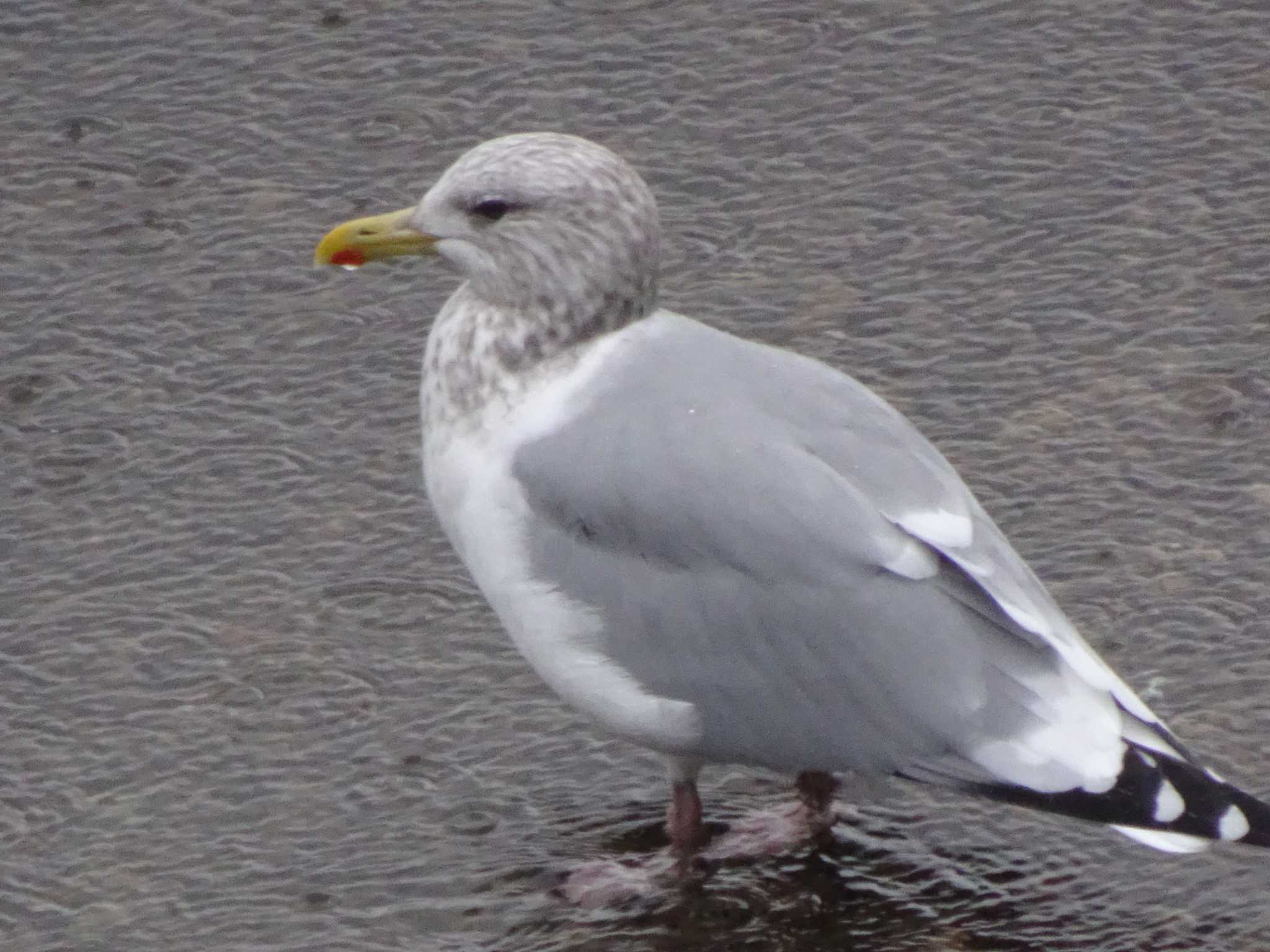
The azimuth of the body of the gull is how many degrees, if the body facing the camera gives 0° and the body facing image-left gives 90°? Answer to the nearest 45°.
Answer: approximately 90°
